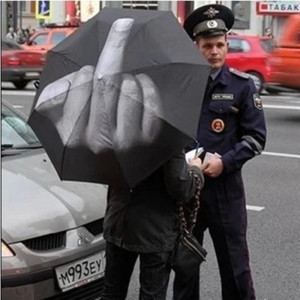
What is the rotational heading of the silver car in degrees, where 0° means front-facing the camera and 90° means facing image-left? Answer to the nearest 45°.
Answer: approximately 315°

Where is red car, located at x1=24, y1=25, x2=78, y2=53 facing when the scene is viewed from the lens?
facing to the left of the viewer

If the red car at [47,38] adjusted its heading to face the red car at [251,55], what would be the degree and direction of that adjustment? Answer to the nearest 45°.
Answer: approximately 135° to its left

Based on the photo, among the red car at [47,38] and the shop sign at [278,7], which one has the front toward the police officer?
the shop sign

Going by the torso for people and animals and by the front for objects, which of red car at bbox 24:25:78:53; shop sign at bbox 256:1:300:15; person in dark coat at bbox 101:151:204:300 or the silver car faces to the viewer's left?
the red car

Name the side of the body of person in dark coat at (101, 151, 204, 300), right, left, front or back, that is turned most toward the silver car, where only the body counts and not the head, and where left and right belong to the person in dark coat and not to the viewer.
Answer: left

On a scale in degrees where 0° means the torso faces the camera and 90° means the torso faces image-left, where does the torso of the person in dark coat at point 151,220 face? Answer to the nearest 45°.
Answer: approximately 225°

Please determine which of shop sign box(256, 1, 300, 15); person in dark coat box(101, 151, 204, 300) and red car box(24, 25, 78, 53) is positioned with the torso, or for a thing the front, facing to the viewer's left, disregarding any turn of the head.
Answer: the red car

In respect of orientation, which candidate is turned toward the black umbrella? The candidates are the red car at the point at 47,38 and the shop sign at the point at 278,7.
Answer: the shop sign

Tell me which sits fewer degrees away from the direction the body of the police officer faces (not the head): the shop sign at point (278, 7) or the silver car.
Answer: the silver car

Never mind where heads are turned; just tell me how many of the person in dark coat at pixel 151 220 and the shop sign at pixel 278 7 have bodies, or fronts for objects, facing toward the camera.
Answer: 1
